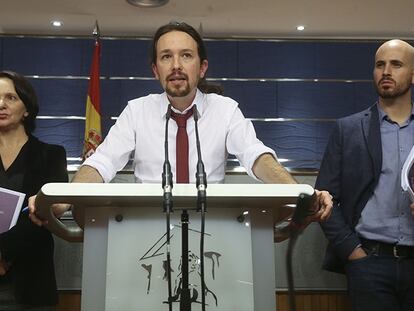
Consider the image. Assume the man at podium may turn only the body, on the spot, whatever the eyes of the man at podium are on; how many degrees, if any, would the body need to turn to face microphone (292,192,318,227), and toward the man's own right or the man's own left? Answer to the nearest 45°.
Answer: approximately 45° to the man's own left

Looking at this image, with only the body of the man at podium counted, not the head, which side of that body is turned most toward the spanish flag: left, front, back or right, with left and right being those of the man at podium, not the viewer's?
back

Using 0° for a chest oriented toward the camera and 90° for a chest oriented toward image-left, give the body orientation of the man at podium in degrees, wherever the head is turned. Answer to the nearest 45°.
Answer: approximately 0°

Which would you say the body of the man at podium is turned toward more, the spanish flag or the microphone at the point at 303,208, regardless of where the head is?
the microphone
